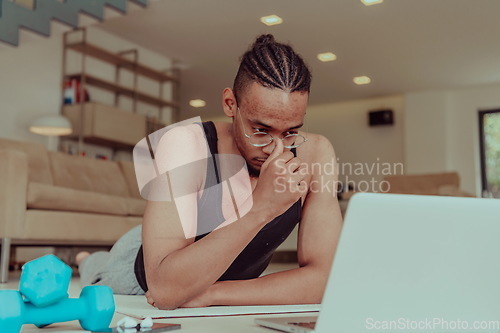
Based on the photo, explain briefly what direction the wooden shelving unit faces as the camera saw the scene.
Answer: facing the viewer and to the right of the viewer

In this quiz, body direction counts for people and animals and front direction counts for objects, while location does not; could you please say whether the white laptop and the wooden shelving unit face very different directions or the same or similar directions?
very different directions

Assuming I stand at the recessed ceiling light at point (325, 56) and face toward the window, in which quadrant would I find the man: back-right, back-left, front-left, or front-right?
back-right

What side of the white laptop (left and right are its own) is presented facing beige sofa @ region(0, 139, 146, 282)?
front

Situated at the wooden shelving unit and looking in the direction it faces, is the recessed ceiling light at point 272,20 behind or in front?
in front

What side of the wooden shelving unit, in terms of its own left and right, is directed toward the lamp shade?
right

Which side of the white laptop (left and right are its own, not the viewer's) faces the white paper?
front

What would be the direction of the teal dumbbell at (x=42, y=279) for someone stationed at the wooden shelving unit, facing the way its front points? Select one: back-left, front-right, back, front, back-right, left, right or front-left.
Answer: front-right

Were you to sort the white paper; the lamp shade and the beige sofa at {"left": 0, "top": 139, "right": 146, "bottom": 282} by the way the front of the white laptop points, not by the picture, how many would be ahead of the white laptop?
3

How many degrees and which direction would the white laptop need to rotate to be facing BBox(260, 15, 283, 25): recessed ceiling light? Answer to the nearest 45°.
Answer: approximately 45° to its right

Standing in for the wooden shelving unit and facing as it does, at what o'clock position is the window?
The window is roughly at 10 o'clock from the wooden shelving unit.

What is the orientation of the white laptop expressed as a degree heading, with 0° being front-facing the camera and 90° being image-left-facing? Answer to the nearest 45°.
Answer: approximately 135°

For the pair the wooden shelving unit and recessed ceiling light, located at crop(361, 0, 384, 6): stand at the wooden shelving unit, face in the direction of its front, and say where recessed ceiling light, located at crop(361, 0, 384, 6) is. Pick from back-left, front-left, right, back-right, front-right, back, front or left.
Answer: front

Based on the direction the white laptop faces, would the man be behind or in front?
in front

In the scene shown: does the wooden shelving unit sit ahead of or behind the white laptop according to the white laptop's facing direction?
ahead

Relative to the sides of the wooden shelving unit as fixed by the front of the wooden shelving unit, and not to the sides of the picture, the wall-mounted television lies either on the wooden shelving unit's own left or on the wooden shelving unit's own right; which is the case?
on the wooden shelving unit's own left

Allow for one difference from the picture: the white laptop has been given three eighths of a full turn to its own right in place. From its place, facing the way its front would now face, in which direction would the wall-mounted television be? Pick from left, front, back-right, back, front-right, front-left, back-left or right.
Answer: left
